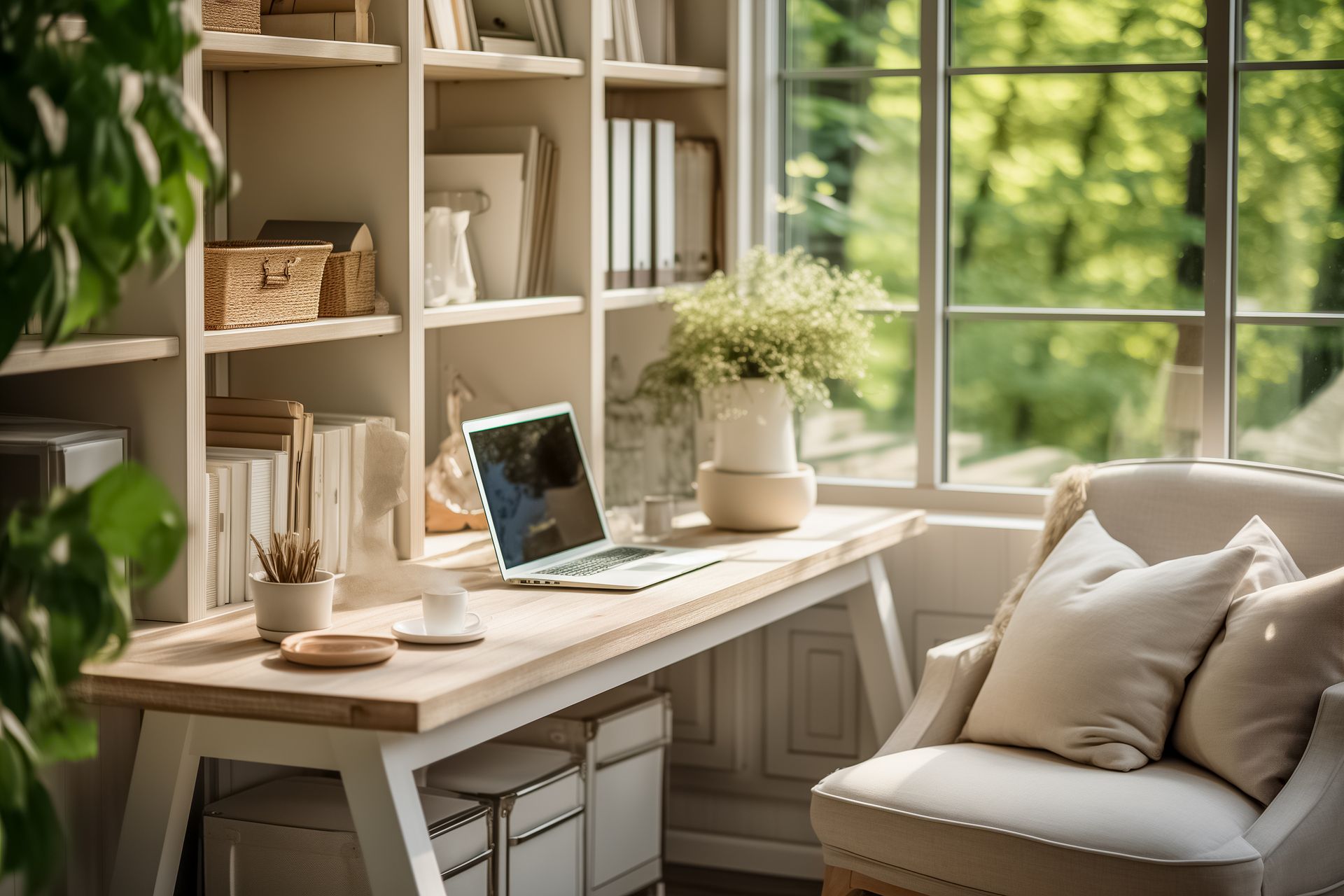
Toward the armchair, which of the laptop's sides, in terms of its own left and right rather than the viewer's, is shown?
front

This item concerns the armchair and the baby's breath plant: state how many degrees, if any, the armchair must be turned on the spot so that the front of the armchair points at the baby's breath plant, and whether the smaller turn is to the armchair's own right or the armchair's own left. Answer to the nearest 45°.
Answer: approximately 90° to the armchair's own right

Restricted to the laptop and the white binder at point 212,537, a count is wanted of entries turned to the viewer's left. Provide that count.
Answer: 0

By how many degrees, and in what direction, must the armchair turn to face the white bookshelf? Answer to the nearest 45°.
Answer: approximately 45° to its right

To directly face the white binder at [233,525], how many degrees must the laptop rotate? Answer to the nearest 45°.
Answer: approximately 90° to its right

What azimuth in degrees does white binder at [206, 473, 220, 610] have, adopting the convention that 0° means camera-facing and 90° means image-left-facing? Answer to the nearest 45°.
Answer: approximately 315°

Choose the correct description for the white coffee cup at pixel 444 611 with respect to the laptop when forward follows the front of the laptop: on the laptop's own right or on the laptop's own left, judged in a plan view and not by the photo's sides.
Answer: on the laptop's own right

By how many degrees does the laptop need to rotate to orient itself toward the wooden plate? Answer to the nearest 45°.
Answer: approximately 45° to its right

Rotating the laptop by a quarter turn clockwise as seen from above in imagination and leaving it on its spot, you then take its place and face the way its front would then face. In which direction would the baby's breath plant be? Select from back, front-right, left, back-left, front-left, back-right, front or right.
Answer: back
